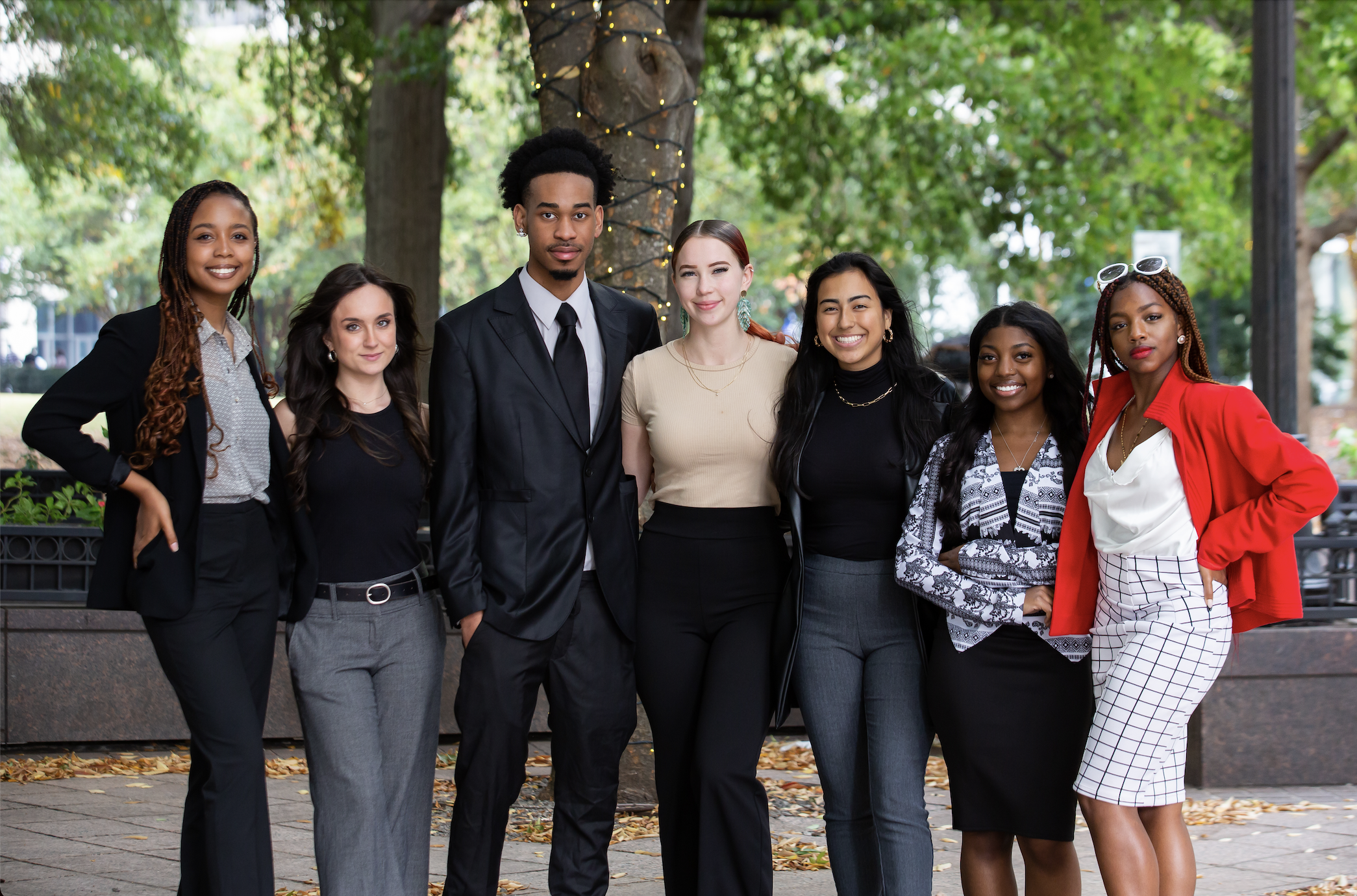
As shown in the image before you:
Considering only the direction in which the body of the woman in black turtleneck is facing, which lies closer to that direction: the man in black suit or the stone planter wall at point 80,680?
the man in black suit

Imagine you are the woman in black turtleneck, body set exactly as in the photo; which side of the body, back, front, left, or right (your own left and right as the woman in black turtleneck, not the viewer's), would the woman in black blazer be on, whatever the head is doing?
right

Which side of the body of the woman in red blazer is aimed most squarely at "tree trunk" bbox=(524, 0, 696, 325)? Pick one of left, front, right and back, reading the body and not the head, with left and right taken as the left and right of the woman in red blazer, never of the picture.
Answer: right

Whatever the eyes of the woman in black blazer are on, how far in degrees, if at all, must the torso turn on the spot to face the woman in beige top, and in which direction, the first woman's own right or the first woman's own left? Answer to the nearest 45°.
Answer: approximately 45° to the first woman's own left

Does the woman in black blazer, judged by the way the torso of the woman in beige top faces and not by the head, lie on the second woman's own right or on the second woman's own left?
on the second woman's own right

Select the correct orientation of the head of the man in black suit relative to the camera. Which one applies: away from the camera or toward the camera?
toward the camera

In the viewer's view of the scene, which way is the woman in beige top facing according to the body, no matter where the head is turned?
toward the camera

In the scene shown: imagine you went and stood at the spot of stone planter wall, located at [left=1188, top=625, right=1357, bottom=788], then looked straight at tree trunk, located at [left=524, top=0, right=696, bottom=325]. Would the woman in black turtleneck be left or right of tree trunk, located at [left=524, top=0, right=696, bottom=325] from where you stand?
left

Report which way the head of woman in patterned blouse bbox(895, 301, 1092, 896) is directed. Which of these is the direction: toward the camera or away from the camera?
toward the camera

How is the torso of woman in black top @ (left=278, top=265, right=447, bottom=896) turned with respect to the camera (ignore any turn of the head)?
toward the camera

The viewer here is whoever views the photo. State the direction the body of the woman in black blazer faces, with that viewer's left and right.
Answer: facing the viewer and to the right of the viewer

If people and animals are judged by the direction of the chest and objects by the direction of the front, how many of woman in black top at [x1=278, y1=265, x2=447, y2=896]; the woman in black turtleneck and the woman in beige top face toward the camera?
3

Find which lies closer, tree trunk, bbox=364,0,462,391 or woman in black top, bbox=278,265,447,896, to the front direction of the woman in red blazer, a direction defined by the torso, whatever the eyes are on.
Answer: the woman in black top
